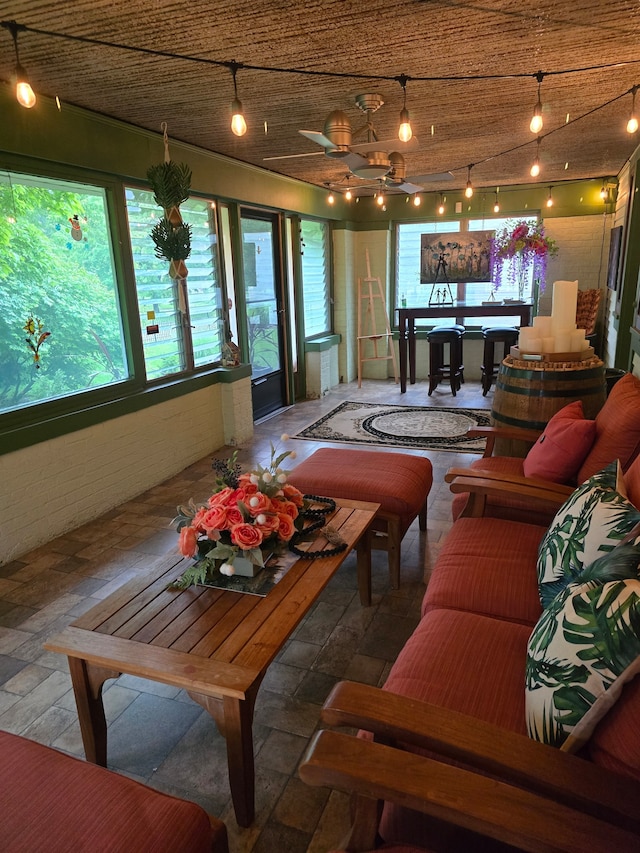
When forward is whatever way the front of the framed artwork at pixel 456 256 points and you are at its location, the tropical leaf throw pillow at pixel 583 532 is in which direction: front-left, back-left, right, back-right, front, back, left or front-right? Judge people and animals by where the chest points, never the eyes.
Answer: front

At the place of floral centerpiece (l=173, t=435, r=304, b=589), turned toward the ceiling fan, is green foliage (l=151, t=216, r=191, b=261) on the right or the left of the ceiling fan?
left

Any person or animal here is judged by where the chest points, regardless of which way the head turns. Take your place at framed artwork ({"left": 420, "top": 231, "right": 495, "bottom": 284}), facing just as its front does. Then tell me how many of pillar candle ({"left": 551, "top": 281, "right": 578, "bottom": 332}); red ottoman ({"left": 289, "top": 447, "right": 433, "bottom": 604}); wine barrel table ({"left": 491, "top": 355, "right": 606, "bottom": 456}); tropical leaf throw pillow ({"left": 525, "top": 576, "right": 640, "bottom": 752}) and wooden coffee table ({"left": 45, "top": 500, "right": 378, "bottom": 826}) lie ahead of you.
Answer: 5

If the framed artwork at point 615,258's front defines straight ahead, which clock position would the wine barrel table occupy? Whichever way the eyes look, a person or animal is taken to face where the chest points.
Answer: The wine barrel table is roughly at 9 o'clock from the framed artwork.

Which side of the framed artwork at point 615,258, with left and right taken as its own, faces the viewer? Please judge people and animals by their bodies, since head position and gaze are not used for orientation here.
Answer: left

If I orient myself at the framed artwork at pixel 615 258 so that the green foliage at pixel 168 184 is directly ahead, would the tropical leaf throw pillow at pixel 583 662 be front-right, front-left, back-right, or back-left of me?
front-left

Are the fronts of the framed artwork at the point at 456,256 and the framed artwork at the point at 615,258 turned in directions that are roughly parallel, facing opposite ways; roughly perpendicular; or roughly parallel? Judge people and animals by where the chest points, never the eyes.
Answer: roughly perpendicular

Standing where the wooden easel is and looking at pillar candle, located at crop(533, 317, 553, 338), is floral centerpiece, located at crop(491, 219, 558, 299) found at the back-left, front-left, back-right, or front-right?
front-left

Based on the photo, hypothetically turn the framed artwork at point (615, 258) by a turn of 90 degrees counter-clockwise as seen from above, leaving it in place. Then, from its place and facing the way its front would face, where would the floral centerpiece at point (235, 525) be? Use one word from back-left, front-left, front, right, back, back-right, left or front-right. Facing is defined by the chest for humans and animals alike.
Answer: front

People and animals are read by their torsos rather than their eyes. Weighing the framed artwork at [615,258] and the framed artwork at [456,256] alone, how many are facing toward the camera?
1

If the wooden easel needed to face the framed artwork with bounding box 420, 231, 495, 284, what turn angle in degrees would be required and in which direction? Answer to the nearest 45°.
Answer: approximately 45° to its left

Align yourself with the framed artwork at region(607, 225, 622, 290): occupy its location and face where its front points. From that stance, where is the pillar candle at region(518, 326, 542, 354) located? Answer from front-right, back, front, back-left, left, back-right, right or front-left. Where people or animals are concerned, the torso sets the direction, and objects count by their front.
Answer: left

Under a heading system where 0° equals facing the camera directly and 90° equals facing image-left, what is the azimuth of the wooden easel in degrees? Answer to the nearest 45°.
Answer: approximately 315°

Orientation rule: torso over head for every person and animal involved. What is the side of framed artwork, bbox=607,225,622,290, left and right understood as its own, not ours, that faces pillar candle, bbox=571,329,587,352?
left

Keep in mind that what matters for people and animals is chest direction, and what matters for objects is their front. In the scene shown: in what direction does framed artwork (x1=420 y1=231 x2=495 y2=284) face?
toward the camera

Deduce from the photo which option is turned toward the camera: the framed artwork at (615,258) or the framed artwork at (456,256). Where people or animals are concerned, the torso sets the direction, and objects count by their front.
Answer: the framed artwork at (456,256)

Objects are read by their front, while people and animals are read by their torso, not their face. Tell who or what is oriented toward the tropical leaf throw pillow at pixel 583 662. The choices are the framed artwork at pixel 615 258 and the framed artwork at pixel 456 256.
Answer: the framed artwork at pixel 456 256

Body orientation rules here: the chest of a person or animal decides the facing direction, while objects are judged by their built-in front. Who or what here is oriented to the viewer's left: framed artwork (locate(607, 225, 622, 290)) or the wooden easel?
the framed artwork

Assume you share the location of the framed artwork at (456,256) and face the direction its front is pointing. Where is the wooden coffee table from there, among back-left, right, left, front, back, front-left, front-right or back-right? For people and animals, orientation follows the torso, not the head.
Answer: front

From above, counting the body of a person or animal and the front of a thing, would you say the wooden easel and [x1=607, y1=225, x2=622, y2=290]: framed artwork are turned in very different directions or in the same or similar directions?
very different directions
